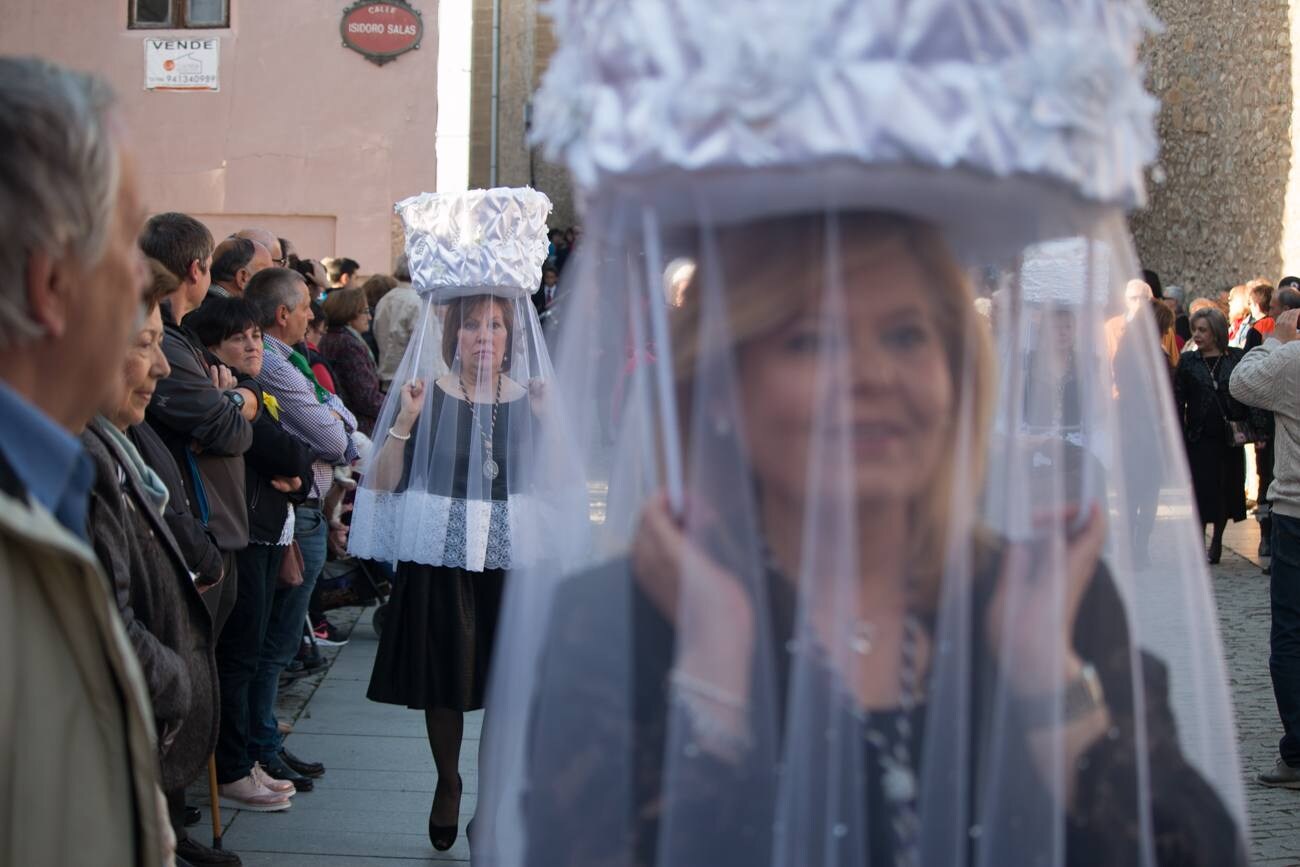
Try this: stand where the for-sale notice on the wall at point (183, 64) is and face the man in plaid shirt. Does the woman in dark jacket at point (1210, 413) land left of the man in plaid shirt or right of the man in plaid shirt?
left

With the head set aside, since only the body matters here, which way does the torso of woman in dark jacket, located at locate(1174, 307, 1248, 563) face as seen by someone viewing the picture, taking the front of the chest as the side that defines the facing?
toward the camera

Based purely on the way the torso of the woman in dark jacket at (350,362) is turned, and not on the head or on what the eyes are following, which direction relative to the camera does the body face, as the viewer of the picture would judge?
to the viewer's right

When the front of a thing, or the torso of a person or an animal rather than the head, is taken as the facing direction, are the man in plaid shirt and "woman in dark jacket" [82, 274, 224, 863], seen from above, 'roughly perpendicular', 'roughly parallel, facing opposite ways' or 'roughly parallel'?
roughly parallel

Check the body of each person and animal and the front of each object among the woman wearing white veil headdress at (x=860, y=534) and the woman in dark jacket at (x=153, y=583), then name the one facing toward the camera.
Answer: the woman wearing white veil headdress

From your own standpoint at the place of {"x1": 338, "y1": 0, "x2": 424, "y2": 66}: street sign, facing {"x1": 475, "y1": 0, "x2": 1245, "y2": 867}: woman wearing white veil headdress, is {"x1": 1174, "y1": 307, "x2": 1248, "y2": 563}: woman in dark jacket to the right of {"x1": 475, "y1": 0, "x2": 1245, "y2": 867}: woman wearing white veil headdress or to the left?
left

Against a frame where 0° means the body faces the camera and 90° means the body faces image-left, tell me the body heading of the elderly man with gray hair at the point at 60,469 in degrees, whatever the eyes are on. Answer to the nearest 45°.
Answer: approximately 270°

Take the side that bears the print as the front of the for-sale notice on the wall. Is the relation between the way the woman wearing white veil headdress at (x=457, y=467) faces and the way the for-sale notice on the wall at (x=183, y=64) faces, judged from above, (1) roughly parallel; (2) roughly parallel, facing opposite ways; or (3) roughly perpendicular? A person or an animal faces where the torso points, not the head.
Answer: roughly parallel

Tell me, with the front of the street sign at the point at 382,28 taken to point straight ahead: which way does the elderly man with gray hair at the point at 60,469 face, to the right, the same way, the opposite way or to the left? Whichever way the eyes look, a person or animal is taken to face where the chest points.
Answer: to the left

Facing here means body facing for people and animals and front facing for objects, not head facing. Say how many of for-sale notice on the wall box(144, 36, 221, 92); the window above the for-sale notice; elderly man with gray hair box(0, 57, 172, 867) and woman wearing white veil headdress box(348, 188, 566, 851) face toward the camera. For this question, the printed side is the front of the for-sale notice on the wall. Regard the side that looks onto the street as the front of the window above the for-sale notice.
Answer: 3

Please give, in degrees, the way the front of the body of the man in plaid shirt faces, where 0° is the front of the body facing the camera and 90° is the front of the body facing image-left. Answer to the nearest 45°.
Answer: approximately 270°

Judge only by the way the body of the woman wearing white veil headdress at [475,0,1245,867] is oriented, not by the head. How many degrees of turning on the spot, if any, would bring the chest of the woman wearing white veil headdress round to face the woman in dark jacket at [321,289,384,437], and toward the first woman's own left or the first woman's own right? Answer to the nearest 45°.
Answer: approximately 135° to the first woman's own right

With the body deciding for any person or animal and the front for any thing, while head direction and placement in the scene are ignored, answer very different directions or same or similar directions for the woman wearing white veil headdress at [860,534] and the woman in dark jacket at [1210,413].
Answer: same or similar directions

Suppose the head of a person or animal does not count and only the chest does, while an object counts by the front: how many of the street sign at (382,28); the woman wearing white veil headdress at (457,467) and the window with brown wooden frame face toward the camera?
3

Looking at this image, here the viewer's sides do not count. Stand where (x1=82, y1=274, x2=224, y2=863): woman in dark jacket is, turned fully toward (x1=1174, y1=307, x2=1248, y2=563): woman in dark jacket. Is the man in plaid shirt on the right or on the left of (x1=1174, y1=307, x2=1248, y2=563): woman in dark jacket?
left

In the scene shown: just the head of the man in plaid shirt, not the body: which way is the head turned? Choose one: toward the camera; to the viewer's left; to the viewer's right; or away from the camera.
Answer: to the viewer's right

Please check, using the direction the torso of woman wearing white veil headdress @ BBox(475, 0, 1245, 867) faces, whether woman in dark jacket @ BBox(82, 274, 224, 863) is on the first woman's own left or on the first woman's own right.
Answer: on the first woman's own right

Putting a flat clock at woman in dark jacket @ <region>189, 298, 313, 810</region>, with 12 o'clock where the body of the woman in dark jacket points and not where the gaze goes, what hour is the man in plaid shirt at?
The man in plaid shirt is roughly at 8 o'clock from the woman in dark jacket.

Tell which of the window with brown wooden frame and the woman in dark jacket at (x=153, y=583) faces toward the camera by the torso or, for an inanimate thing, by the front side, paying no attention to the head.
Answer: the window with brown wooden frame
